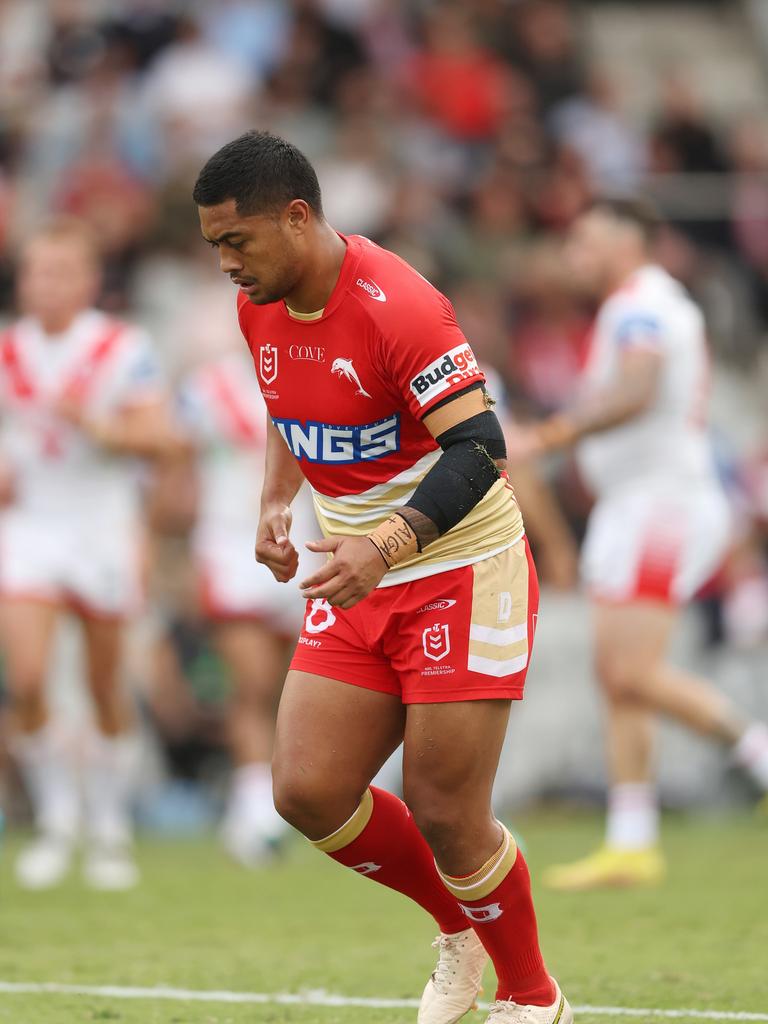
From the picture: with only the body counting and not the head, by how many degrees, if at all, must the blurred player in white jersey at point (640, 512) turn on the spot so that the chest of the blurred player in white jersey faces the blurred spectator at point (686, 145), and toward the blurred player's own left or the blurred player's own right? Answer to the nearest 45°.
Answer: approximately 90° to the blurred player's own right

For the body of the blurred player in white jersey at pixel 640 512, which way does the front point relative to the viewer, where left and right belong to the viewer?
facing to the left of the viewer

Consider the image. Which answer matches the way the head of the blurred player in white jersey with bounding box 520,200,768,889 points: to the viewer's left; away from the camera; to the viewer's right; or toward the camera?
to the viewer's left

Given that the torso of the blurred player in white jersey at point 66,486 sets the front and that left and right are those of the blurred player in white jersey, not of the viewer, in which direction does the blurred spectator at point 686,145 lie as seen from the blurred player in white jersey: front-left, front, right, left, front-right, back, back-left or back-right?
back-left

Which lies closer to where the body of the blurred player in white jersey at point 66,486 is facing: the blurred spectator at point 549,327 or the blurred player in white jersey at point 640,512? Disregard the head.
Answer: the blurred player in white jersey

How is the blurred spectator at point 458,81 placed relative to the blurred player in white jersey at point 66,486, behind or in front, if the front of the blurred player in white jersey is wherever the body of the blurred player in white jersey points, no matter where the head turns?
behind

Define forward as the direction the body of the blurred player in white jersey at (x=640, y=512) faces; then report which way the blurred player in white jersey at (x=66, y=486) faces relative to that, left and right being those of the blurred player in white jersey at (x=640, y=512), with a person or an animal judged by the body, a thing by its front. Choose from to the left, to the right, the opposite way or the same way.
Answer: to the left

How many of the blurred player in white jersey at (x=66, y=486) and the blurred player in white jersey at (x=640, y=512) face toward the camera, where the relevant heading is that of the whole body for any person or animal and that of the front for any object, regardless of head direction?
1

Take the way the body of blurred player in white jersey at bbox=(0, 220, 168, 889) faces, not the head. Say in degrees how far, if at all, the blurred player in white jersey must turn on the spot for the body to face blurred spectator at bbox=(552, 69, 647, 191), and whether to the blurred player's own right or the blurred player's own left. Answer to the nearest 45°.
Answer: approximately 135° to the blurred player's own left

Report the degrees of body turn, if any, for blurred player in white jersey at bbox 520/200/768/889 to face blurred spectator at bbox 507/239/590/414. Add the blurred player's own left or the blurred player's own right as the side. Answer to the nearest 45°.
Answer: approximately 90° to the blurred player's own right

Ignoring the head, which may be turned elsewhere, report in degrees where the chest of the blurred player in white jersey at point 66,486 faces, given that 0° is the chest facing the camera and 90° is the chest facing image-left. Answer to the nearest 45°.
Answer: approximately 0°

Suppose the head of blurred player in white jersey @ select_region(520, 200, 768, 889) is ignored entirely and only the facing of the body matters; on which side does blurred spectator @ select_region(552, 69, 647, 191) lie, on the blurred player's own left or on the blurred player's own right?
on the blurred player's own right
